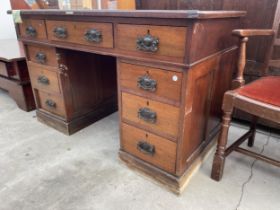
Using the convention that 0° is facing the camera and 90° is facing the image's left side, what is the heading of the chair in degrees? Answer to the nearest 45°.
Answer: approximately 45°

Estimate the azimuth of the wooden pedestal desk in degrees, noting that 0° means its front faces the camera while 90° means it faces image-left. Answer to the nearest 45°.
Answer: approximately 45°
